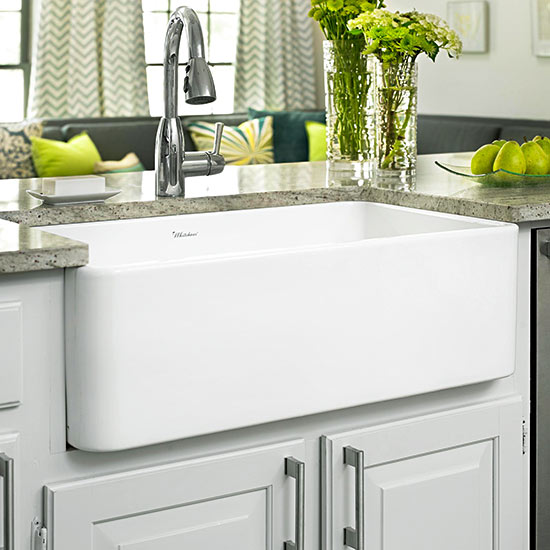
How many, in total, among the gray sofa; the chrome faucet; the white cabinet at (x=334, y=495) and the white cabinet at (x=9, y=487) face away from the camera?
0

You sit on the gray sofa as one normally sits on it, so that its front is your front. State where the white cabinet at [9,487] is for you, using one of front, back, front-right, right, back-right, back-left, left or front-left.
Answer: front

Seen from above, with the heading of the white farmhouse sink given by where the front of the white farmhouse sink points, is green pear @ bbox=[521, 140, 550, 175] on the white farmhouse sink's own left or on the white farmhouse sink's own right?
on the white farmhouse sink's own left

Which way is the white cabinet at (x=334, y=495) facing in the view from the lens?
facing the viewer and to the right of the viewer

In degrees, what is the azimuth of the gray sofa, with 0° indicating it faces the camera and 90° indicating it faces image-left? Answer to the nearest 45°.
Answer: approximately 0°

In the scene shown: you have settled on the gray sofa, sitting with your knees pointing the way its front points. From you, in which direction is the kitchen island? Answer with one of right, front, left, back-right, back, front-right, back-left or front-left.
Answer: front

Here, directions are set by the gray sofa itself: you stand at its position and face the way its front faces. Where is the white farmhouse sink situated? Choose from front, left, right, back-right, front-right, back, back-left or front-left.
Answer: front

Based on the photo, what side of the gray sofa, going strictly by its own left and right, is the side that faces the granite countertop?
front

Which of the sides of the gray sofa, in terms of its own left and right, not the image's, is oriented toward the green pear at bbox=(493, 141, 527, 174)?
front

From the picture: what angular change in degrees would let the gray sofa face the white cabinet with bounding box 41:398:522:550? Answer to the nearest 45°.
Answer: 0° — it already faces it

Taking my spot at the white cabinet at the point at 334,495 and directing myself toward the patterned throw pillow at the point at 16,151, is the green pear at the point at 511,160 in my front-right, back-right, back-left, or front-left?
front-right

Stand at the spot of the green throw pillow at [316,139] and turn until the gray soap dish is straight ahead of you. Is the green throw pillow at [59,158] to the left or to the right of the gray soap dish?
right

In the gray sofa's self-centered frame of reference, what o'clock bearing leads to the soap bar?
The soap bar is roughly at 12 o'clock from the gray sofa.

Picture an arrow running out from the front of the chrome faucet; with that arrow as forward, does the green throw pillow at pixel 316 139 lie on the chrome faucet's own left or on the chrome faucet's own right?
on the chrome faucet's own left

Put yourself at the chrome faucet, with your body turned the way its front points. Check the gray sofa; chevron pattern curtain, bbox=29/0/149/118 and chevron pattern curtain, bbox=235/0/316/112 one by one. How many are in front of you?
0
